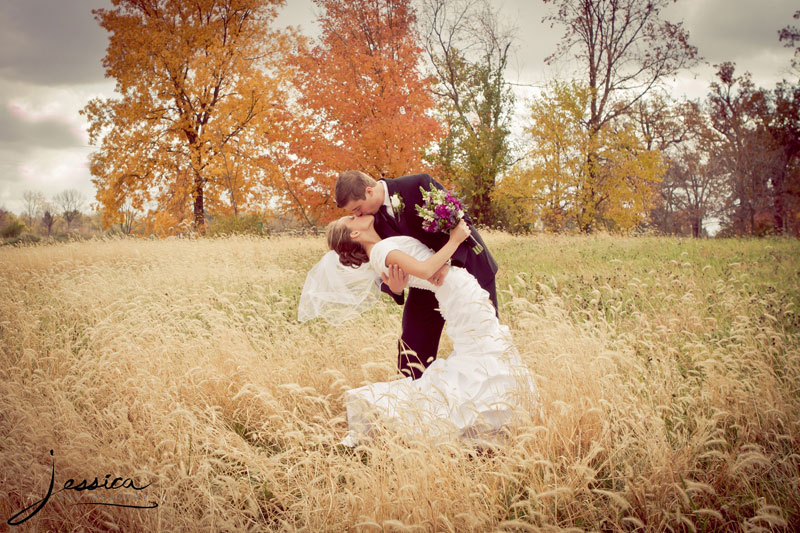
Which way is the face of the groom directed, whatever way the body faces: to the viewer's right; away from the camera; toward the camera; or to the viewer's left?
to the viewer's left

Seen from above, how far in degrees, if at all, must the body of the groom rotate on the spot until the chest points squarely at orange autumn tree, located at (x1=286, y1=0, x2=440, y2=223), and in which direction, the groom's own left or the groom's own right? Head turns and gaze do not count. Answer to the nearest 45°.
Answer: approximately 135° to the groom's own right

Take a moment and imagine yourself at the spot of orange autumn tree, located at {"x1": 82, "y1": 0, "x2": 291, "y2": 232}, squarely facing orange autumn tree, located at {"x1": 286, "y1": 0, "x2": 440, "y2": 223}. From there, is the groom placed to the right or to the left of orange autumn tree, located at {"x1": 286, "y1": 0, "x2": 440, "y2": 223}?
right

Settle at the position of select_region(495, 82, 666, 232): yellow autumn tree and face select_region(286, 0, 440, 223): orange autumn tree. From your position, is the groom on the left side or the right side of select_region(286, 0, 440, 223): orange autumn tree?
left

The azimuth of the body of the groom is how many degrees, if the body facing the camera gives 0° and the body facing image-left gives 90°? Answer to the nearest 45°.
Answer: approximately 45°
